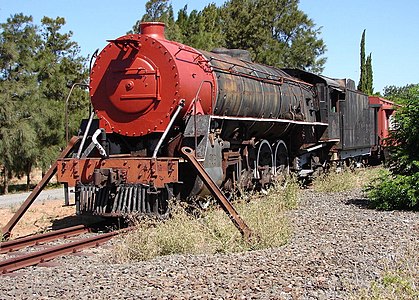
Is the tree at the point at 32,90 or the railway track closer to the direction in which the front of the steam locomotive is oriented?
the railway track

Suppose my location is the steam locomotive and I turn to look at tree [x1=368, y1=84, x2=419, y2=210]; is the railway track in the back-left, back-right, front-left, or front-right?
back-right

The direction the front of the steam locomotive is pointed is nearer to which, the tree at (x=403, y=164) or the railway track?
the railway track

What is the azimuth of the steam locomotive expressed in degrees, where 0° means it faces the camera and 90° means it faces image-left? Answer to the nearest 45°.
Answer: approximately 45°

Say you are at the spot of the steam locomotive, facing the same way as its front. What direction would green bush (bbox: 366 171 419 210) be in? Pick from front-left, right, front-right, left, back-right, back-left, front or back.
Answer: back-left

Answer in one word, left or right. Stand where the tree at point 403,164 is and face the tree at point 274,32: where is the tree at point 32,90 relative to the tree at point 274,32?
left

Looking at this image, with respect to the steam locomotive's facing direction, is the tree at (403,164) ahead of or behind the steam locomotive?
behind

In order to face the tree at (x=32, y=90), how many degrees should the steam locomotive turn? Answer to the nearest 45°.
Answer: approximately 90° to its right

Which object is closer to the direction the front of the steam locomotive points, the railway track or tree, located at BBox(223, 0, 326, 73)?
the railway track

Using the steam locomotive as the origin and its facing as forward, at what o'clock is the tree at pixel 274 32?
The tree is roughly at 5 o'clock from the steam locomotive.
